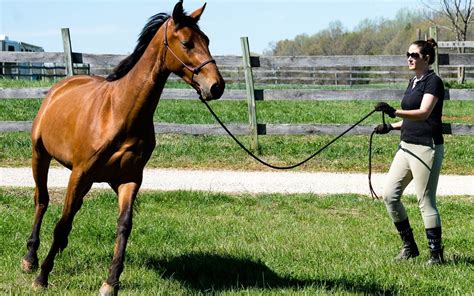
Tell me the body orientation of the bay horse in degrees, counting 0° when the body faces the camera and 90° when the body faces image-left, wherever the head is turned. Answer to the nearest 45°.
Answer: approximately 315°

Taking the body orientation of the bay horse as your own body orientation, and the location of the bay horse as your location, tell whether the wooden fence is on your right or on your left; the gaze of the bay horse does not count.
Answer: on your left
